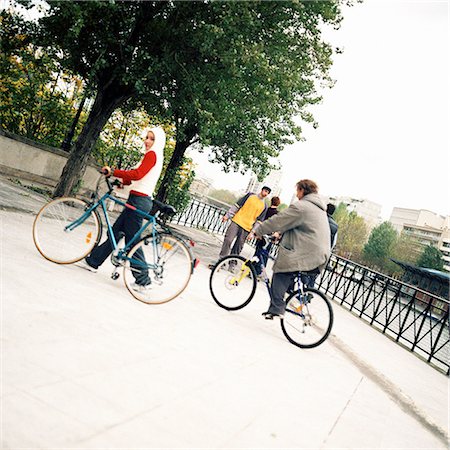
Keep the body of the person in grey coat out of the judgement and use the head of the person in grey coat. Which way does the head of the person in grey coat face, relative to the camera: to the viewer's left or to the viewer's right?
to the viewer's left

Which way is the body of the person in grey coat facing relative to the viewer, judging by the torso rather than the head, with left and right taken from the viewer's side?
facing away from the viewer and to the left of the viewer

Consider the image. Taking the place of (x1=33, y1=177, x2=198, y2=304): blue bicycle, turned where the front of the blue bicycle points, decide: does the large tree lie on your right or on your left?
on your right

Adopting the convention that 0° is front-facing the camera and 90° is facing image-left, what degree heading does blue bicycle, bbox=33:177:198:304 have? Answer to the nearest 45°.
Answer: approximately 90°

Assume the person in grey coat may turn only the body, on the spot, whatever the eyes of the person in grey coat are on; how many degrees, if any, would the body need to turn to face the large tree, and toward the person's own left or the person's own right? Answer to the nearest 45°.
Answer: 0° — they already face it

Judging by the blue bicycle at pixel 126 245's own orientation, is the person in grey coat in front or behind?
behind
